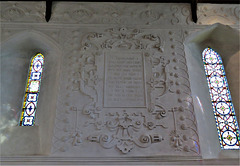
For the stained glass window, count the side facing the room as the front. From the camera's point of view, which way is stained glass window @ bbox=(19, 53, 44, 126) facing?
toward the camera

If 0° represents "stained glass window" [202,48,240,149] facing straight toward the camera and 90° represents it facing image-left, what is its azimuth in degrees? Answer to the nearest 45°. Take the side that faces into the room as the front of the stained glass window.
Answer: approximately 0°

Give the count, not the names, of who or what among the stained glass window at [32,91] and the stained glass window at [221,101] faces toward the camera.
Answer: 2

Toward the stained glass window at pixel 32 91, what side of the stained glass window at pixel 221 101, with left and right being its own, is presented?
right

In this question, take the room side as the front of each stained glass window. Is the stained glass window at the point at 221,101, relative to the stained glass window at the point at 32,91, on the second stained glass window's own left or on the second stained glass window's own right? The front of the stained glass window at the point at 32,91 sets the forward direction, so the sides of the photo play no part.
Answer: on the second stained glass window's own left
